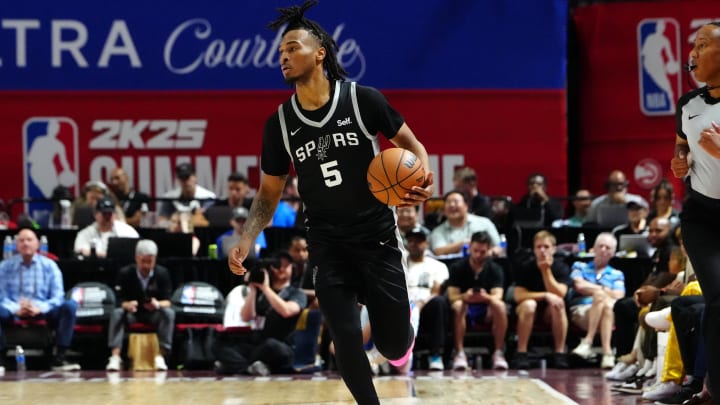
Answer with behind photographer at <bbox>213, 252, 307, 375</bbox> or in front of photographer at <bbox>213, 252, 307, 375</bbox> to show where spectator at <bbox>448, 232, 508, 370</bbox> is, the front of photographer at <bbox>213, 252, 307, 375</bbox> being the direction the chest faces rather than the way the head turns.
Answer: behind

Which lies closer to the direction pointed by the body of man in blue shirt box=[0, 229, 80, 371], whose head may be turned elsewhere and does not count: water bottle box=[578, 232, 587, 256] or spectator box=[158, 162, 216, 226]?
the water bottle

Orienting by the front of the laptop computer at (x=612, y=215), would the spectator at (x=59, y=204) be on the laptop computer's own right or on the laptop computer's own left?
on the laptop computer's own left

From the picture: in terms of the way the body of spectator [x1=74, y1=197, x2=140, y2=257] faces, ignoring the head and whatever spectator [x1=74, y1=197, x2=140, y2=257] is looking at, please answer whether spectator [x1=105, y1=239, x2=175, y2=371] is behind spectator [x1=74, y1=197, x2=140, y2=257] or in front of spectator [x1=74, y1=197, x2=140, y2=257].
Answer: in front

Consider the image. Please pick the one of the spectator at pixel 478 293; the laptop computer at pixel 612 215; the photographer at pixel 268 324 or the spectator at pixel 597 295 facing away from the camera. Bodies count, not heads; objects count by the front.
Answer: the laptop computer

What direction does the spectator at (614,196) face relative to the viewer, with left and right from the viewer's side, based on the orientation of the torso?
facing the viewer

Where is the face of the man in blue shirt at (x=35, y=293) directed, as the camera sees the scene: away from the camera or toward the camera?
toward the camera

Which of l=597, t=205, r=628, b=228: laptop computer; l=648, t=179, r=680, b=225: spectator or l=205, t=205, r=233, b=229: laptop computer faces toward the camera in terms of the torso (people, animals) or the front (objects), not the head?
the spectator

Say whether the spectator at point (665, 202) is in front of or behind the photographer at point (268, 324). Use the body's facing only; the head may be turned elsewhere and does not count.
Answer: behind

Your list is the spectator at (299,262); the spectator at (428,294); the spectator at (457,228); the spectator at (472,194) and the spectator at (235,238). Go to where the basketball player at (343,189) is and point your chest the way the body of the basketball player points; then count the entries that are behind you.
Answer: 5

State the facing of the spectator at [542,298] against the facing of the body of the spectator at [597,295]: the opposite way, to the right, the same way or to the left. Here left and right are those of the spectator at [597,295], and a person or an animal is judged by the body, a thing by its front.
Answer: the same way

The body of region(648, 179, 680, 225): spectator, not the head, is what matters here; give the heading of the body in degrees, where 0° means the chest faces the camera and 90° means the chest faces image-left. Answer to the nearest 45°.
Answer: approximately 0°

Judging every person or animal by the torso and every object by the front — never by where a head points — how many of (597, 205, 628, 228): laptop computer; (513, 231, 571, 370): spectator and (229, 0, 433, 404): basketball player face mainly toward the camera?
2

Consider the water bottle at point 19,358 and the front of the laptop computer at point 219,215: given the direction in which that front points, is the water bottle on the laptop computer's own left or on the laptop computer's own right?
on the laptop computer's own left

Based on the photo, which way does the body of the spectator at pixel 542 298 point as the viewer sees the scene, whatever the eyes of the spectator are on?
toward the camera

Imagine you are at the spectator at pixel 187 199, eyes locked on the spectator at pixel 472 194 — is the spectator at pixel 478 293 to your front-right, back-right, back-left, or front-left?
front-right

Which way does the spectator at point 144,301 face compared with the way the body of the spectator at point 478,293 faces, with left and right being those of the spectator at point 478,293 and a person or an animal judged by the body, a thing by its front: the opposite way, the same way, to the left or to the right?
the same way

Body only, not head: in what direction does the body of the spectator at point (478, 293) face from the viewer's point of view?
toward the camera
